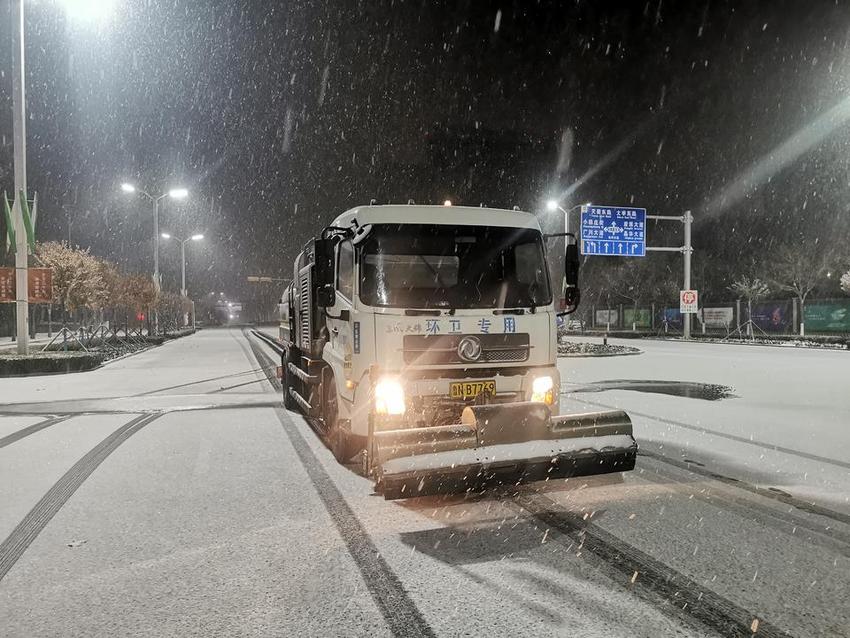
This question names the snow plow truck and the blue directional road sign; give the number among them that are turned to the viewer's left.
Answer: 0

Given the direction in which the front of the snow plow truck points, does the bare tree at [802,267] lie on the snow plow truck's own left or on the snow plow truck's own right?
on the snow plow truck's own left

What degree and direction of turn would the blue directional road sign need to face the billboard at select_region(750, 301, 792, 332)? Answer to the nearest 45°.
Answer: approximately 135° to its left

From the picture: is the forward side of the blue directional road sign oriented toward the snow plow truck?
yes

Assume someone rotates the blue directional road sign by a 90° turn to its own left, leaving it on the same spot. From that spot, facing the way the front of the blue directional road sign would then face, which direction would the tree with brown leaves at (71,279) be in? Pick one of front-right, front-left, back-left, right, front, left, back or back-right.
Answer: back-right

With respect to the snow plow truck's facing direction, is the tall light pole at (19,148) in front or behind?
behind

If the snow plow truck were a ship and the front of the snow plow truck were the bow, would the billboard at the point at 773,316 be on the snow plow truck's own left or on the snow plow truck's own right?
on the snow plow truck's own left

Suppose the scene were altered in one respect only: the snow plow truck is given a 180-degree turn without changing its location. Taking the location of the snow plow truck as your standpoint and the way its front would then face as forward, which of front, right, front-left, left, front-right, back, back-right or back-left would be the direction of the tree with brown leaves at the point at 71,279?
front

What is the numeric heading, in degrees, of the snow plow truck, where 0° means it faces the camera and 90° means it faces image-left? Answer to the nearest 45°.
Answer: approximately 315°

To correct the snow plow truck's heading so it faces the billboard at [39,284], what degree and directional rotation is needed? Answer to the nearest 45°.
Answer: approximately 180°

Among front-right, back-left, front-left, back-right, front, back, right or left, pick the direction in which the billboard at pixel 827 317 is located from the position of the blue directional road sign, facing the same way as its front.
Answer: back-left

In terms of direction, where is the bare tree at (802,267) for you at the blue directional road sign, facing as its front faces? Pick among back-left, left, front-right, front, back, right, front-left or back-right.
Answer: back-left
